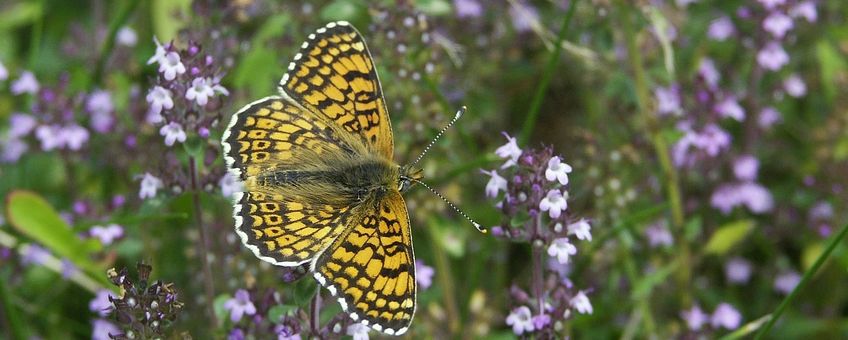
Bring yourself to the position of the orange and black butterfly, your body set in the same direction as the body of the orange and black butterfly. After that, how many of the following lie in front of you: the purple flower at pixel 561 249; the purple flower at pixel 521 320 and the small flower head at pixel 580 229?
3

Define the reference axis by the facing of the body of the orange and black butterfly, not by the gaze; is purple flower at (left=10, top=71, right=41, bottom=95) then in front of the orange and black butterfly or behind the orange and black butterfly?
behind

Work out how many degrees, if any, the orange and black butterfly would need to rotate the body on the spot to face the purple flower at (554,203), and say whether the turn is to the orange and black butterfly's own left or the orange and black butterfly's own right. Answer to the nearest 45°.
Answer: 0° — it already faces it

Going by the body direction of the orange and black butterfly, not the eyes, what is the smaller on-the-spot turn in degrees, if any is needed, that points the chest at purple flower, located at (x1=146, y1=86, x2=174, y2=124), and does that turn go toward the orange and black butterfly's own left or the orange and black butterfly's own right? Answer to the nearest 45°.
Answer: approximately 180°

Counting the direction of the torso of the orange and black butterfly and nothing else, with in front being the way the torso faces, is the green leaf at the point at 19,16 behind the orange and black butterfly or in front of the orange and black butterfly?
behind

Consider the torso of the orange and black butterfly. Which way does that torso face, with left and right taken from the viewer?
facing to the right of the viewer
